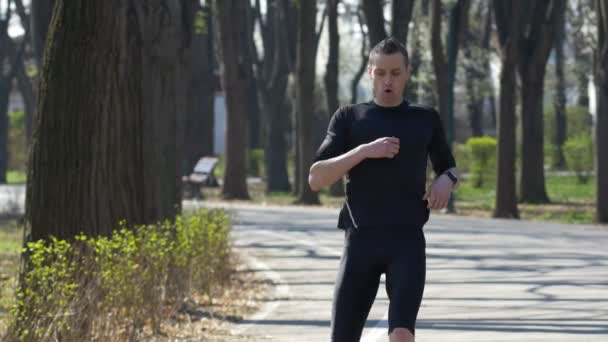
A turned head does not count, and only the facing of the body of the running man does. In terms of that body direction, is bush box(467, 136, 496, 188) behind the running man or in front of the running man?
behind

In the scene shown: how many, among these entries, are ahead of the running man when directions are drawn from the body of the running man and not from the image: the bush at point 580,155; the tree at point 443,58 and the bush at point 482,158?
0

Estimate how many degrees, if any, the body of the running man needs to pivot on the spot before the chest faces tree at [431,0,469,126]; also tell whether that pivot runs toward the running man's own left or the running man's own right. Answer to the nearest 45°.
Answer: approximately 180°

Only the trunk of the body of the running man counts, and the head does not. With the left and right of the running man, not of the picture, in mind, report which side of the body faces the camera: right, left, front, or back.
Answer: front

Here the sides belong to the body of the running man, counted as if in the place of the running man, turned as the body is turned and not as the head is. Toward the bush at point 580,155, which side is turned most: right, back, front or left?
back

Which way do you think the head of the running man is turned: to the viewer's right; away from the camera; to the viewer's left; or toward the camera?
toward the camera

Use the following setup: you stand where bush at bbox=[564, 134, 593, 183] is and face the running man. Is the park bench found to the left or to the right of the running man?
right
